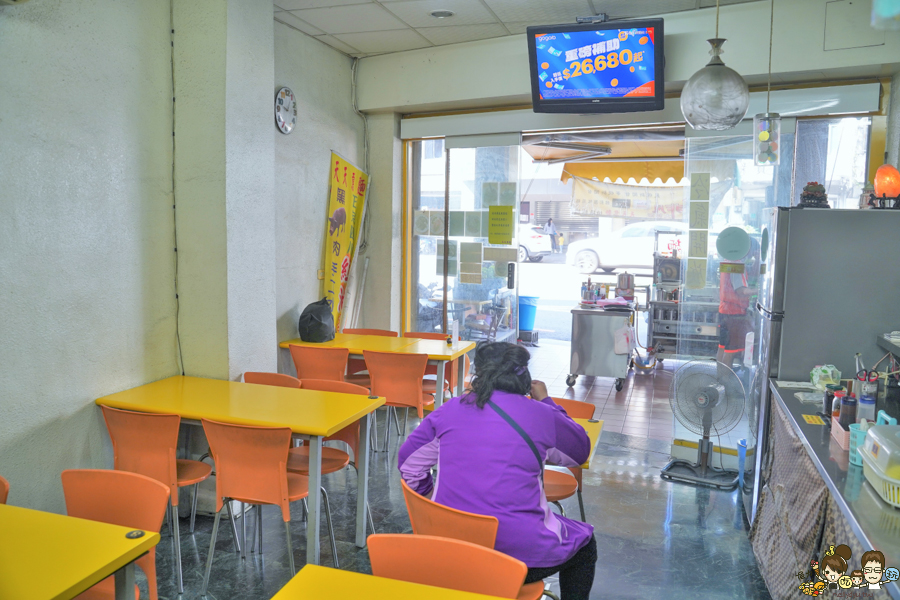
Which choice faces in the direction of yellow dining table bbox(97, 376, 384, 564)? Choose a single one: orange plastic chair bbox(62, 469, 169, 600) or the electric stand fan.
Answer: the electric stand fan

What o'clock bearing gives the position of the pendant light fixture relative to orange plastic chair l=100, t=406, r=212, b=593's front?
The pendant light fixture is roughly at 2 o'clock from the orange plastic chair.

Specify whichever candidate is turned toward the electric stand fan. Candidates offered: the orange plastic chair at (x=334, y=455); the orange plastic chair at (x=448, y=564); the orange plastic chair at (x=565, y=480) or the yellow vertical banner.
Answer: the yellow vertical banner

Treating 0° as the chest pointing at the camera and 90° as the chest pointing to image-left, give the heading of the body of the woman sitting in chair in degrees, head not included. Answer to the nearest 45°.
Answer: approximately 225°

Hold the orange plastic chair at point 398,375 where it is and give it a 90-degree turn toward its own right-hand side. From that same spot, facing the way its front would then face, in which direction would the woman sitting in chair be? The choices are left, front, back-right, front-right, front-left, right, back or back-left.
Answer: front-right

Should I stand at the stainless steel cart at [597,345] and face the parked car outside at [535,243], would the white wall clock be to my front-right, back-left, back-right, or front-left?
back-left

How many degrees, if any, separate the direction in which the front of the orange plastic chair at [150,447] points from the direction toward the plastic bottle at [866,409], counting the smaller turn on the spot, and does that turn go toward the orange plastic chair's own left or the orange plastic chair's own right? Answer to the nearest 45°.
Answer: approximately 90° to the orange plastic chair's own right

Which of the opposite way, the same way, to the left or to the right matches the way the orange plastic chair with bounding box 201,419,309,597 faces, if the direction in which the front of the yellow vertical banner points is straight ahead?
to the left

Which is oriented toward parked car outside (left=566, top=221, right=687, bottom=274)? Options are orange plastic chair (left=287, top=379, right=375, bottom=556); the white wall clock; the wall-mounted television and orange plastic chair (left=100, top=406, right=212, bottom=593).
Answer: orange plastic chair (left=100, top=406, right=212, bottom=593)

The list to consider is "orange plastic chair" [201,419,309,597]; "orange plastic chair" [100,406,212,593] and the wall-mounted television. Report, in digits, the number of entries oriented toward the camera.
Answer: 1

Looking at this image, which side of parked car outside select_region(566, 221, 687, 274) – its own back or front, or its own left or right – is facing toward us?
left
